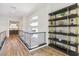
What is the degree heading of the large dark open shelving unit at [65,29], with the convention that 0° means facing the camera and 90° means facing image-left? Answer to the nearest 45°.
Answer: approximately 45°

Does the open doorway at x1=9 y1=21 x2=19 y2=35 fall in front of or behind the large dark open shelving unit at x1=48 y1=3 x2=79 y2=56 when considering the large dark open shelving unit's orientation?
in front

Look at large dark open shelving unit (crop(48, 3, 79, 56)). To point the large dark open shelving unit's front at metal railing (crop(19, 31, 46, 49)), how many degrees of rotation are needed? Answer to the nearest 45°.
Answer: approximately 45° to its right

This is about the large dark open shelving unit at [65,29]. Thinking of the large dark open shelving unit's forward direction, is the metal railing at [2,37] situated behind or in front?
in front
